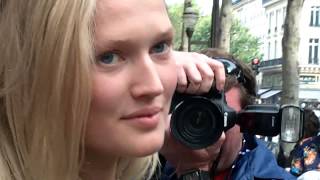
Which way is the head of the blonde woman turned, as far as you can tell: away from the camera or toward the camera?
toward the camera

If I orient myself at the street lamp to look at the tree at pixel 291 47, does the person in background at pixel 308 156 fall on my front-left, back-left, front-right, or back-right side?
front-right

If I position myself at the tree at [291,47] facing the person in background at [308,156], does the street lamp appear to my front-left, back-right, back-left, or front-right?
back-right
